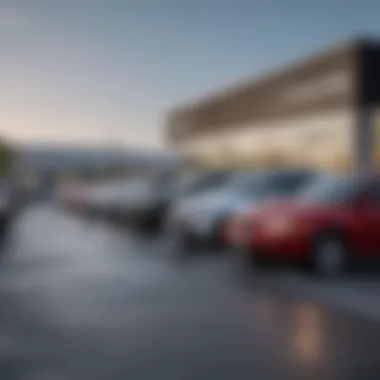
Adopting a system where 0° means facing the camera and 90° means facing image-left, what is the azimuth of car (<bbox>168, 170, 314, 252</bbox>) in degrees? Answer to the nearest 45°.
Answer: approximately 45°

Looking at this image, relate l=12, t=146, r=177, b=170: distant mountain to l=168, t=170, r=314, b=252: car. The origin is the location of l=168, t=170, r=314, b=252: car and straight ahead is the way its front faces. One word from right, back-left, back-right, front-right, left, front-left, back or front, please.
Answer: right

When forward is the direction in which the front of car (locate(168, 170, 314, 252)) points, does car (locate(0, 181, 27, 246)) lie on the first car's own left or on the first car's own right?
on the first car's own right

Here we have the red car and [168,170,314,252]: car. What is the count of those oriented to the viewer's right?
0

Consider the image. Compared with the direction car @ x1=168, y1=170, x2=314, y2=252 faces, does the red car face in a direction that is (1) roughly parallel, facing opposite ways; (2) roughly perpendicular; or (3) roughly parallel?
roughly parallel

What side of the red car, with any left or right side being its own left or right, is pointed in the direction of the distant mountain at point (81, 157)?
right

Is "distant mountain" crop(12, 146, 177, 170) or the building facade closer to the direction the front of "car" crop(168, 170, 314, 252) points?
the distant mountain

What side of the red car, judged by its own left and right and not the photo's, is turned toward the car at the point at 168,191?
right

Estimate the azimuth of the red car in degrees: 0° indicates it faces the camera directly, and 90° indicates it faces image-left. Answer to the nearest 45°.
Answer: approximately 45°
